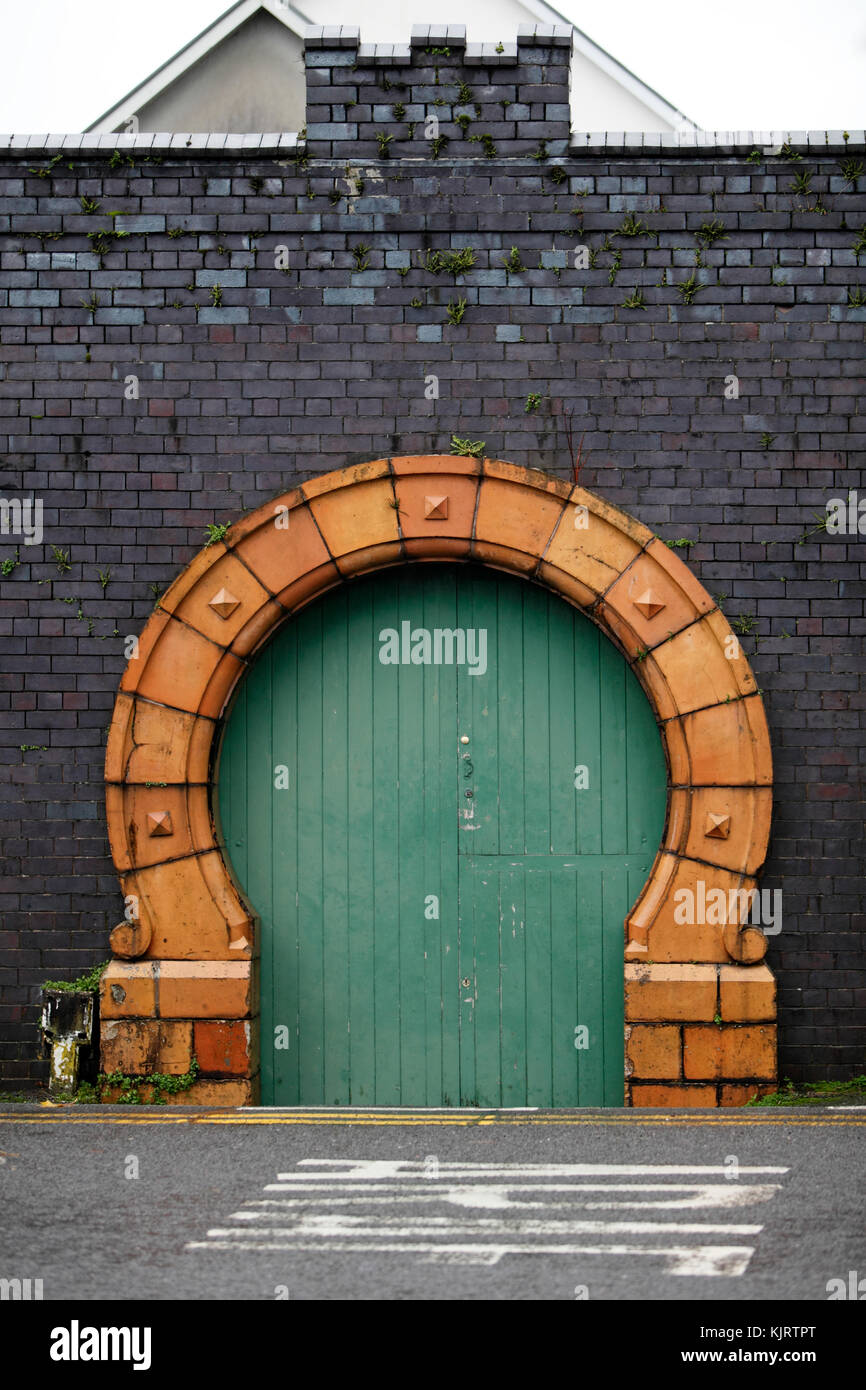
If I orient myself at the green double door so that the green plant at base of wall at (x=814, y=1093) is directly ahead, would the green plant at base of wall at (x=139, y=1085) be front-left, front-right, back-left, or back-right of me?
back-right

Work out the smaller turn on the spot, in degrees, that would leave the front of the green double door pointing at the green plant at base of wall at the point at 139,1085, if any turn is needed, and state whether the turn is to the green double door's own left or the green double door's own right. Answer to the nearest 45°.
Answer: approximately 90° to the green double door's own right

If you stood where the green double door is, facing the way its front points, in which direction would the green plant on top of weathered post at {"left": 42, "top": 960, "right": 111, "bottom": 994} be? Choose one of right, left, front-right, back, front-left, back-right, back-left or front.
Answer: right

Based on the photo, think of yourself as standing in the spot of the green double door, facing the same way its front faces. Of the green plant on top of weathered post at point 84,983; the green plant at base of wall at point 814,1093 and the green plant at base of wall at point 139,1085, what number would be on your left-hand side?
1

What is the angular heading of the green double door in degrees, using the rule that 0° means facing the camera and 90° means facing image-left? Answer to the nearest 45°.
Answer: approximately 0°

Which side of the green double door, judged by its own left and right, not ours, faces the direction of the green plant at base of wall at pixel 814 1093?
left
